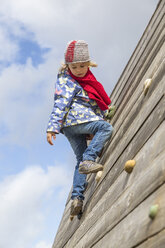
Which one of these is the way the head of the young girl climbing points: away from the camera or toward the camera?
toward the camera

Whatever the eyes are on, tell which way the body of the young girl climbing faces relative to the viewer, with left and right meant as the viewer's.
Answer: facing the viewer and to the right of the viewer

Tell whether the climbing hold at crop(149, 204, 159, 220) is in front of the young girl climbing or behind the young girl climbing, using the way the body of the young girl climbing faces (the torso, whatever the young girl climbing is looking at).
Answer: in front
